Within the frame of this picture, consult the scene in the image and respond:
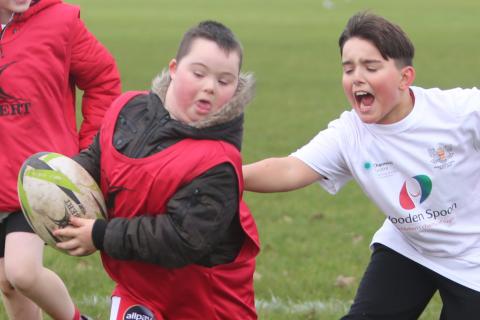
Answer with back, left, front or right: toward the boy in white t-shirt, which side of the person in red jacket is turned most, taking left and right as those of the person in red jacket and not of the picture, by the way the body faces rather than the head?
left

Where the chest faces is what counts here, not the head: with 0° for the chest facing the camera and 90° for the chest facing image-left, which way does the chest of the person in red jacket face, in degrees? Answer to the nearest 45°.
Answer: approximately 45°

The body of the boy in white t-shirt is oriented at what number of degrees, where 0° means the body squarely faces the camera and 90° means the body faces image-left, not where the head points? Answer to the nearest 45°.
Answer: approximately 45°

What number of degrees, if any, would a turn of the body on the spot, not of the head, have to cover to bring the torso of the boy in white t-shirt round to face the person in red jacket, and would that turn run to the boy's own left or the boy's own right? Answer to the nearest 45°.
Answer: approximately 45° to the boy's own right
